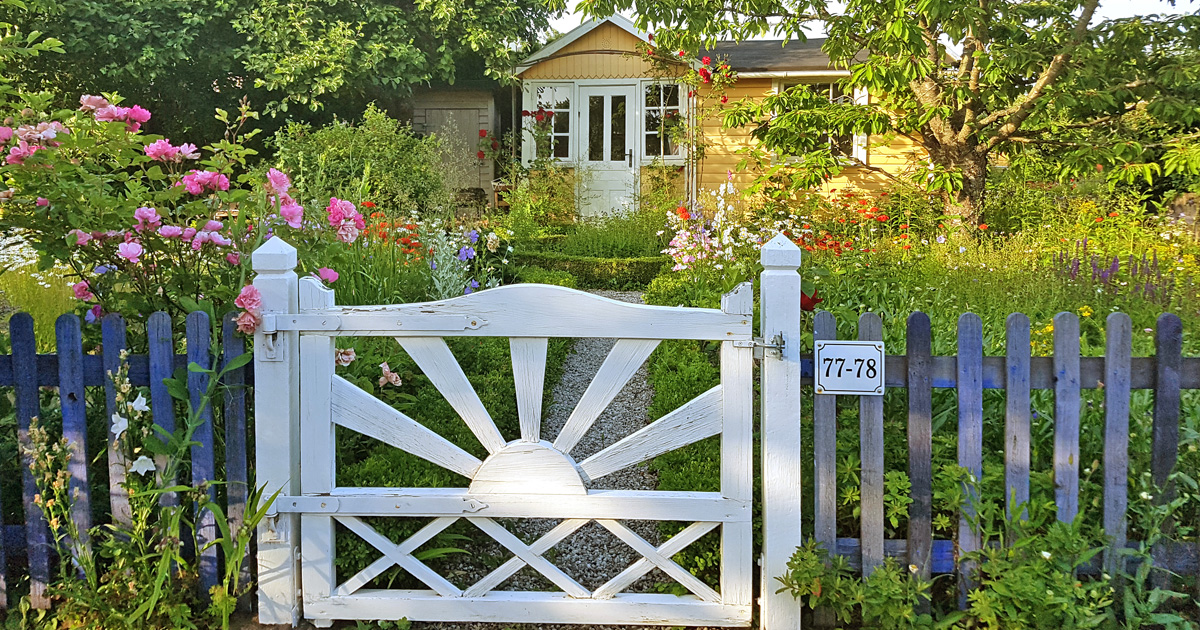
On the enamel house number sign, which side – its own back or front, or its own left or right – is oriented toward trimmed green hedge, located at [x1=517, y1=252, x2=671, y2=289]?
back

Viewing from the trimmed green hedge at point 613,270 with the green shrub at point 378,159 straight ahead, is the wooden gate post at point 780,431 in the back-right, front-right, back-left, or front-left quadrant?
back-left

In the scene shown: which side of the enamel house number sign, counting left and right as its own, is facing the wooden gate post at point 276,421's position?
right

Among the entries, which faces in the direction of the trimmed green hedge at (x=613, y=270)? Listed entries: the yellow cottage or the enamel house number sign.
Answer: the yellow cottage

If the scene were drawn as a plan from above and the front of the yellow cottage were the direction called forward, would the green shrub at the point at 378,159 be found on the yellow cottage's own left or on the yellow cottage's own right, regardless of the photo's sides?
on the yellow cottage's own right

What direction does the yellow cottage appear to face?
toward the camera

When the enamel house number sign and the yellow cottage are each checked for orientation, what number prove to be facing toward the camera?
2

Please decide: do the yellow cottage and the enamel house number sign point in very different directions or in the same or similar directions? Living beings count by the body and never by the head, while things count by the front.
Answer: same or similar directions

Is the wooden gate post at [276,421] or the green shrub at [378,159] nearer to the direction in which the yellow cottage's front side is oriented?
the wooden gate post

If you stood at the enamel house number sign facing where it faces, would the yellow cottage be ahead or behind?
behind

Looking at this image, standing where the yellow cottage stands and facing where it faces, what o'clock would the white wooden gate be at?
The white wooden gate is roughly at 12 o'clock from the yellow cottage.

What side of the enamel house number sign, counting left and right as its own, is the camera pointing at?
front

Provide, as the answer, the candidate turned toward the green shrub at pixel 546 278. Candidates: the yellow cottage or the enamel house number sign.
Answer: the yellow cottage

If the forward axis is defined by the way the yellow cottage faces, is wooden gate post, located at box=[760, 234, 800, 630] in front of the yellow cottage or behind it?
in front
